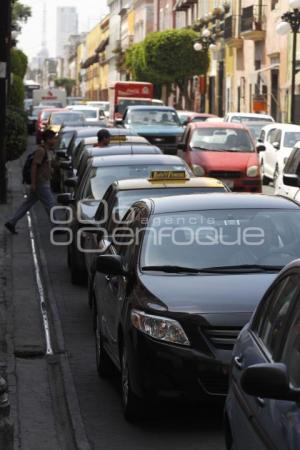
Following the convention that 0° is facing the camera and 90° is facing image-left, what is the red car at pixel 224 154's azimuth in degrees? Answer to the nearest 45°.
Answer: approximately 0°

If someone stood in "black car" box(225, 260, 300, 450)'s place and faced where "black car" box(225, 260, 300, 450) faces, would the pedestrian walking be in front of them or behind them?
behind

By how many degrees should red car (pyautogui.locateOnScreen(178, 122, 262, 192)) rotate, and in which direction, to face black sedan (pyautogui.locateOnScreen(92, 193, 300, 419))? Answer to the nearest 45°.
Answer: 0° — it already faces it

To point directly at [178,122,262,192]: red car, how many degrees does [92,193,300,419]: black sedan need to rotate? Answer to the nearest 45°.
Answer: approximately 135° to its left

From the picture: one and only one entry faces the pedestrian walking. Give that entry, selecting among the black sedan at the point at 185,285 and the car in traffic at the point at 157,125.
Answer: the car in traffic

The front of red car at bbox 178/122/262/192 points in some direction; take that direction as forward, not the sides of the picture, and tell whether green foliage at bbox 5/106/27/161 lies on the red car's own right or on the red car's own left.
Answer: on the red car's own right

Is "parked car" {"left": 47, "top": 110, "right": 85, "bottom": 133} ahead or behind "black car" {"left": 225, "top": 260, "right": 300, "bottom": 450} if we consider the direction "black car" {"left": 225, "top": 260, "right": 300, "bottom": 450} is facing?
behind
